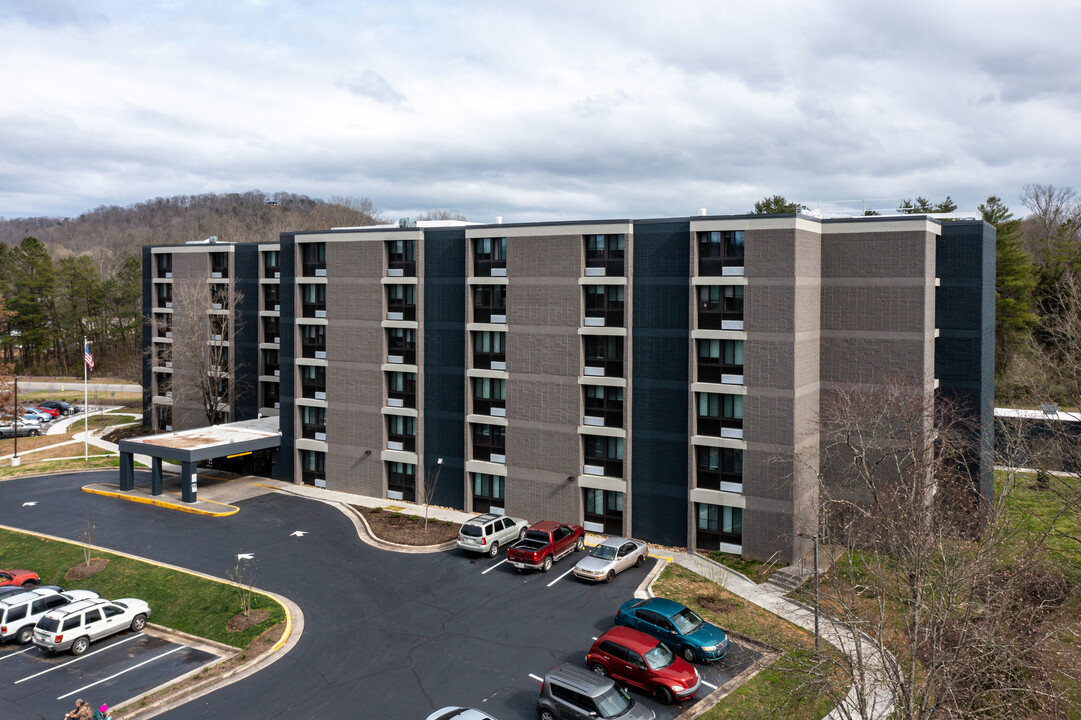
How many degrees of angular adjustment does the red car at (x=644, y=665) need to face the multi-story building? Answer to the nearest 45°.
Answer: approximately 135° to its left

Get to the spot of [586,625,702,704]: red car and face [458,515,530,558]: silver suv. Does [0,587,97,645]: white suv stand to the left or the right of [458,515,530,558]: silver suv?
left

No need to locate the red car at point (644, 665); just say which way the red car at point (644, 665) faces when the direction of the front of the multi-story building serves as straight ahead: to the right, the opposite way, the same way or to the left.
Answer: to the left

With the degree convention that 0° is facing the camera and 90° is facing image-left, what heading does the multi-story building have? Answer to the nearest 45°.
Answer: approximately 45°

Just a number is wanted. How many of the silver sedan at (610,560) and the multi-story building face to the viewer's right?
0

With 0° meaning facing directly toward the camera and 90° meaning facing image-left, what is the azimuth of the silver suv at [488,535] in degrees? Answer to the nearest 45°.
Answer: approximately 225°

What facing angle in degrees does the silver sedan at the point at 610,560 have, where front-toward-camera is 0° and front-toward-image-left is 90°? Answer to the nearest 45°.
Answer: approximately 45°
